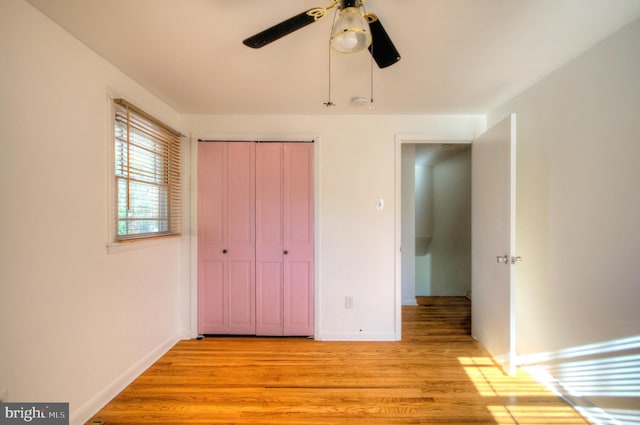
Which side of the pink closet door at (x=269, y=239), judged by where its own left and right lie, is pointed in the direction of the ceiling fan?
front

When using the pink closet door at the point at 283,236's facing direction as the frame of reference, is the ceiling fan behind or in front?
in front

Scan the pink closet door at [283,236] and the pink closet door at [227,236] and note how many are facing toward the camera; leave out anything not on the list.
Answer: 2

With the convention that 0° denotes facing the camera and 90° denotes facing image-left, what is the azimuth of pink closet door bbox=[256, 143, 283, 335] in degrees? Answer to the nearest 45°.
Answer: approximately 0°

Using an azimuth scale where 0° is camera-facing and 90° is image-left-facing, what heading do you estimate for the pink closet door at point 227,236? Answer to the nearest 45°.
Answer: approximately 0°

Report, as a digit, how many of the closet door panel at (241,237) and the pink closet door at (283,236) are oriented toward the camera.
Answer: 2
